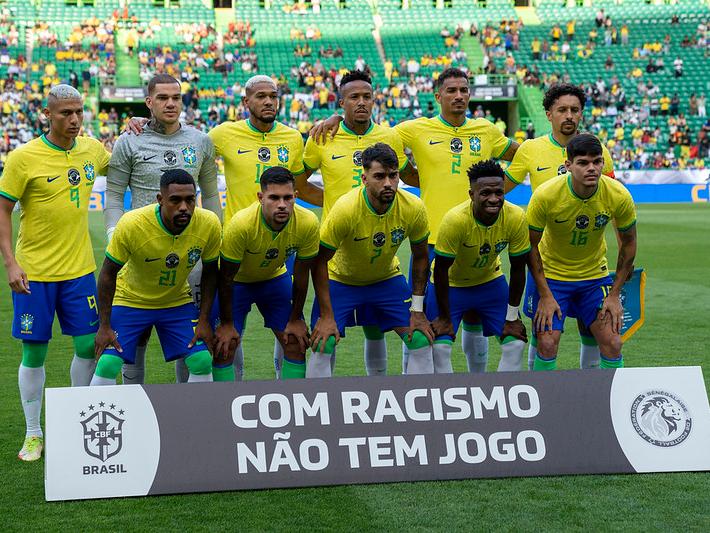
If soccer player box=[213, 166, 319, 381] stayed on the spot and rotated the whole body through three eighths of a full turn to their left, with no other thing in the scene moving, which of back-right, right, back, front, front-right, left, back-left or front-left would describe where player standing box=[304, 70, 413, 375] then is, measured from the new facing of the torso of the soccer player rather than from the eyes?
front

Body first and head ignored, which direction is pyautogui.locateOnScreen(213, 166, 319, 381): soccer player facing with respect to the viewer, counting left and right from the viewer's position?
facing the viewer

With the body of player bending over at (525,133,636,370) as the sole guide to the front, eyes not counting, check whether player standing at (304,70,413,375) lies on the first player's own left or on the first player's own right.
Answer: on the first player's own right

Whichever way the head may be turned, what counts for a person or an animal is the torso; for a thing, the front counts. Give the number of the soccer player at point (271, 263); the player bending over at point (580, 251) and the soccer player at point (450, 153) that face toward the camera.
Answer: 3

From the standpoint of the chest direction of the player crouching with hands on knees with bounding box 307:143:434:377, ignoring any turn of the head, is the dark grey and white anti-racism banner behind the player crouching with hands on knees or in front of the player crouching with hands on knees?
in front

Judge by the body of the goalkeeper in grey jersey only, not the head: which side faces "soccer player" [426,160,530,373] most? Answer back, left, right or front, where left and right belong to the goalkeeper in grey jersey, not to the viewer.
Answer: left

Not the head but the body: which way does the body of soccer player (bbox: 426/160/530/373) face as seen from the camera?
toward the camera

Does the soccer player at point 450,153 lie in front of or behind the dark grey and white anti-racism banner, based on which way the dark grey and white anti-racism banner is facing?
behind

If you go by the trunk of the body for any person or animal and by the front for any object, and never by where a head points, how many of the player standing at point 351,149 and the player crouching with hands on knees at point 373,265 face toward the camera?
2

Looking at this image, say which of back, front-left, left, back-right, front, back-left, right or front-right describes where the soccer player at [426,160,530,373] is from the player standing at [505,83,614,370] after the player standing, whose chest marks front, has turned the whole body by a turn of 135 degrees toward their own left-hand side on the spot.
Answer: back

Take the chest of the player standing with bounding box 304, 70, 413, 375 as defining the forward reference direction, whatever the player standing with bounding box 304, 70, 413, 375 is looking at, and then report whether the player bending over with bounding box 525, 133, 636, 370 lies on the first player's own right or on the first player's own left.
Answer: on the first player's own left

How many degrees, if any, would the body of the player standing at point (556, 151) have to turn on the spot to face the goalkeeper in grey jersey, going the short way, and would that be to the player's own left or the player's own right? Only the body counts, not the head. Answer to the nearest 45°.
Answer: approximately 45° to the player's own right

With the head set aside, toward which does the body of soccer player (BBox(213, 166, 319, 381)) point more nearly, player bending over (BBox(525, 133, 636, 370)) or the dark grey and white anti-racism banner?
the dark grey and white anti-racism banner
